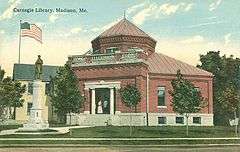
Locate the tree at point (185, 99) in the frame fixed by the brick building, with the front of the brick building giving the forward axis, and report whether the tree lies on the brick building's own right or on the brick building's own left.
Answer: on the brick building's own left

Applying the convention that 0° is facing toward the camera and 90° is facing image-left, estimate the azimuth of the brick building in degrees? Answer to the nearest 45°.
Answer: approximately 45°

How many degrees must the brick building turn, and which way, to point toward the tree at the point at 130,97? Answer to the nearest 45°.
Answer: approximately 45° to its left

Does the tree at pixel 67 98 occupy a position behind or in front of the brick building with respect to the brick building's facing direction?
in front

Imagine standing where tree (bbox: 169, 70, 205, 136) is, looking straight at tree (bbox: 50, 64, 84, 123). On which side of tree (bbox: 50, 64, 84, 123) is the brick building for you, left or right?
right
